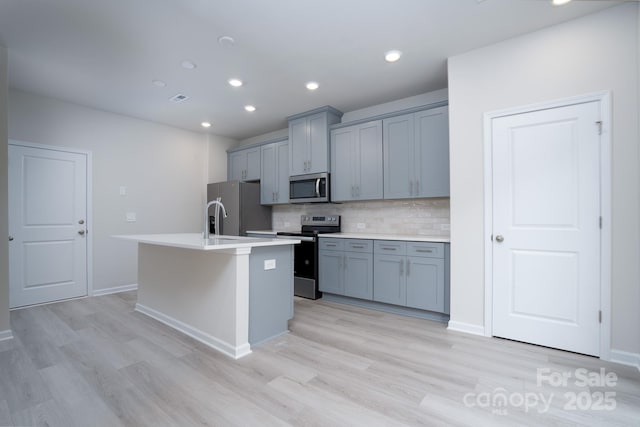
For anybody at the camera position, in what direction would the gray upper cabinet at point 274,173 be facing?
facing the viewer and to the left of the viewer

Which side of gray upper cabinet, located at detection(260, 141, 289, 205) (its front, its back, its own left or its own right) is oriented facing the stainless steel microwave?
left

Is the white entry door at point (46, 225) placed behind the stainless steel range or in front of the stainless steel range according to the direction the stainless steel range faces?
in front

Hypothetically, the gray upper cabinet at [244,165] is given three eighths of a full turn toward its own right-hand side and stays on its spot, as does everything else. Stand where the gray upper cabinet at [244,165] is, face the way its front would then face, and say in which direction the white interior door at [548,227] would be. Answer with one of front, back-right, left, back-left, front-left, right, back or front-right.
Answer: back-right

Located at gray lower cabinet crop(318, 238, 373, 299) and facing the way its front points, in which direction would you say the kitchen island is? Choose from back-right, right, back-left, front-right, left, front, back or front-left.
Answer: front

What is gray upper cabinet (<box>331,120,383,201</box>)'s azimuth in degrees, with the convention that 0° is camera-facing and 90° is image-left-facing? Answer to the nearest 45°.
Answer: approximately 45°

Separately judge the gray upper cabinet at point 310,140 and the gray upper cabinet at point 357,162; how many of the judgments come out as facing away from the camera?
0

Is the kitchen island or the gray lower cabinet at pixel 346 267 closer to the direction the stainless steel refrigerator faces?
the kitchen island

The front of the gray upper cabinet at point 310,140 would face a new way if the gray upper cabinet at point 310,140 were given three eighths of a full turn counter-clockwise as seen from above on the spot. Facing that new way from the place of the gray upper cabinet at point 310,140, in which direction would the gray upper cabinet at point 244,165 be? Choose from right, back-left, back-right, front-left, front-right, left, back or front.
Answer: back-left

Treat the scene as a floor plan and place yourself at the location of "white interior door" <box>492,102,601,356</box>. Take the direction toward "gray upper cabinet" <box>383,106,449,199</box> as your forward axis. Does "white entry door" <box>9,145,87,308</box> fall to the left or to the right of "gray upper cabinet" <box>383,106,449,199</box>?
left

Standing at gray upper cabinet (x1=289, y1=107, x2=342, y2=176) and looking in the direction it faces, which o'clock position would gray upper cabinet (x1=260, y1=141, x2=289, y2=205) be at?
gray upper cabinet (x1=260, y1=141, x2=289, y2=205) is roughly at 3 o'clock from gray upper cabinet (x1=289, y1=107, x2=342, y2=176).

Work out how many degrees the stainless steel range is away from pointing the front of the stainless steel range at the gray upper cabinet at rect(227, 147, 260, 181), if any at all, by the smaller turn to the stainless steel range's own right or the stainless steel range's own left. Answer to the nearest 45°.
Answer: approximately 90° to the stainless steel range's own right

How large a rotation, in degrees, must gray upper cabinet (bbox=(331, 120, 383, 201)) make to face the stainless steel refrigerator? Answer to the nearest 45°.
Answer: approximately 45° to its right

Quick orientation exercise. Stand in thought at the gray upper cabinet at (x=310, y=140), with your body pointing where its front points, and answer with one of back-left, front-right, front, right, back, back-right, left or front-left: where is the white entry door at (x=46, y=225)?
front-right
